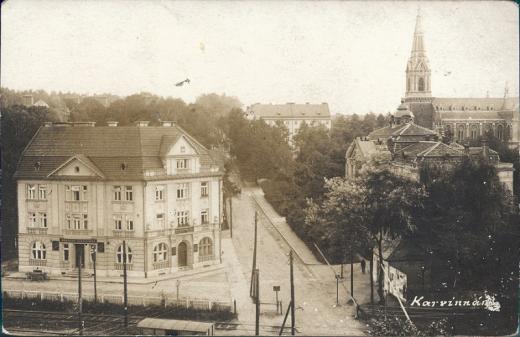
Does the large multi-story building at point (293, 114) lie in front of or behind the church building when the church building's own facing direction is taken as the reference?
in front

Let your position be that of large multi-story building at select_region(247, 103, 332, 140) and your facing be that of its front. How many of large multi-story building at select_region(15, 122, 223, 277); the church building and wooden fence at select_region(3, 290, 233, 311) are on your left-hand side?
1

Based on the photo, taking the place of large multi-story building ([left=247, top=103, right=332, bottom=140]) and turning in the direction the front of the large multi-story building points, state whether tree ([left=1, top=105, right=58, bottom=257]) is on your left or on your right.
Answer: on your right

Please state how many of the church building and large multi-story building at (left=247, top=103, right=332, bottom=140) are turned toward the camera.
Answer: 1

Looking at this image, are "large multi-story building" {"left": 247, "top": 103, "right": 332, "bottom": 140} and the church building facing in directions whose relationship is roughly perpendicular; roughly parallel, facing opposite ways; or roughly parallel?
roughly perpendicular

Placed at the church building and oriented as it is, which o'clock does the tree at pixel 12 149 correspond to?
The tree is roughly at 11 o'clock from the church building.

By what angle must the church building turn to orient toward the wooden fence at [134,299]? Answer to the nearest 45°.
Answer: approximately 45° to its left

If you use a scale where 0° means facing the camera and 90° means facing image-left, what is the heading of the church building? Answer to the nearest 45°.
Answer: approximately 90°

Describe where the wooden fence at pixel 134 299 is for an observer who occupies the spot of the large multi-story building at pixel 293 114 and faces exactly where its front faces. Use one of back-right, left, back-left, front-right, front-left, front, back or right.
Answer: front-right
